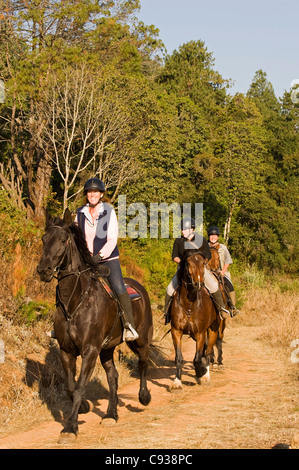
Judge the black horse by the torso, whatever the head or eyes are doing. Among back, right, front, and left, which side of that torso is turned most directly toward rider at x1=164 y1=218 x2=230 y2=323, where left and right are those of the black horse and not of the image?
back

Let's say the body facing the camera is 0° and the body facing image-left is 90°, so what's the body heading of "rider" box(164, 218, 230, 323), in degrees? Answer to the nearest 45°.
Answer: approximately 0°

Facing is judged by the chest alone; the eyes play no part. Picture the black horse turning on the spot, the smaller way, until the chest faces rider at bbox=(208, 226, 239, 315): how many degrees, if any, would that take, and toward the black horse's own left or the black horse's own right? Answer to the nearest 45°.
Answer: approximately 180°

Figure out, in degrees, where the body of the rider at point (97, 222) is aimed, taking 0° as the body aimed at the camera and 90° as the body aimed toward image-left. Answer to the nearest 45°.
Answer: approximately 45°

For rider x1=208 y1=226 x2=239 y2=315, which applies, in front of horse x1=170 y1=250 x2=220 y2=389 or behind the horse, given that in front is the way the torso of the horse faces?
behind

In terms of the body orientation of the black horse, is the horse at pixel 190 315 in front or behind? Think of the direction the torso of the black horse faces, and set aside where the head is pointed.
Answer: behind

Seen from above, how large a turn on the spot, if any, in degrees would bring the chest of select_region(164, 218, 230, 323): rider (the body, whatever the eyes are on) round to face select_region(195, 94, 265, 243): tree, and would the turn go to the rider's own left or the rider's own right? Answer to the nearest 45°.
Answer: approximately 180°
